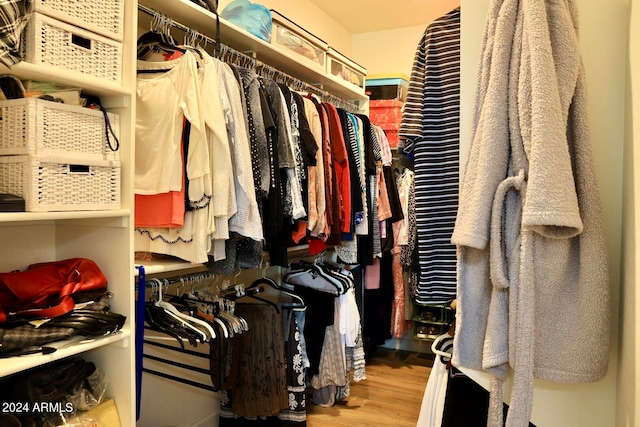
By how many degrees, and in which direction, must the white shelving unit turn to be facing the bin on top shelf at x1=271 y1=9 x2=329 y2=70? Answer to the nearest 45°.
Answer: approximately 90° to its left

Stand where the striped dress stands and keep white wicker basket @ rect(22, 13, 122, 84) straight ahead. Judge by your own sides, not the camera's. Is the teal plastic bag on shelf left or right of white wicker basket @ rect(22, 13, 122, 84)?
right

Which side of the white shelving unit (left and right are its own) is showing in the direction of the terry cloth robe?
front

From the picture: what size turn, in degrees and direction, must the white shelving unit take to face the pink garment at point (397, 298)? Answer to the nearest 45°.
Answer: approximately 90° to its left

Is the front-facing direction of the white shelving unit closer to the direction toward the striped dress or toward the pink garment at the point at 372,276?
the striped dress

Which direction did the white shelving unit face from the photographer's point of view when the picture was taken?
facing the viewer and to the right of the viewer

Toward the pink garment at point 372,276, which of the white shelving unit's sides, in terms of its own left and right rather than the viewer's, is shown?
left

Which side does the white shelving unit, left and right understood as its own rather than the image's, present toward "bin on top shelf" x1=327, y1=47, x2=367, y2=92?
left
